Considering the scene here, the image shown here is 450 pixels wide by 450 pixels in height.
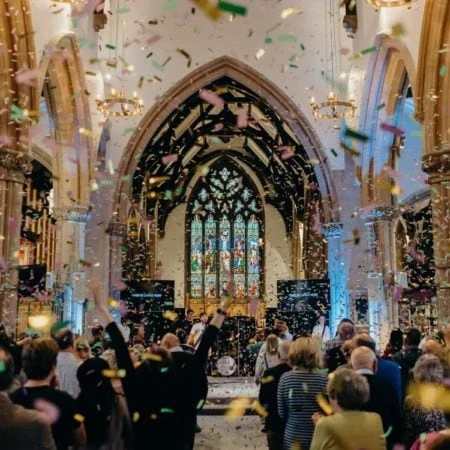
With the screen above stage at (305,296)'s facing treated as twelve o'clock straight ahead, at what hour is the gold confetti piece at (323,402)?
The gold confetti piece is roughly at 12 o'clock from the screen above stage.

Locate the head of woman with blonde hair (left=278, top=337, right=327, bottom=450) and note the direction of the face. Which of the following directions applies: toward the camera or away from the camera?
away from the camera

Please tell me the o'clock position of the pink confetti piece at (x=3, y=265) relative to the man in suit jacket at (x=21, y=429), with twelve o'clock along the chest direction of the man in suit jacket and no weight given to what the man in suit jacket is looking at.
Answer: The pink confetti piece is roughly at 12 o'clock from the man in suit jacket.

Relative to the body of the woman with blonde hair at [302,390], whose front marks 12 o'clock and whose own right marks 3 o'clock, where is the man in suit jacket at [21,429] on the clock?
The man in suit jacket is roughly at 7 o'clock from the woman with blonde hair.

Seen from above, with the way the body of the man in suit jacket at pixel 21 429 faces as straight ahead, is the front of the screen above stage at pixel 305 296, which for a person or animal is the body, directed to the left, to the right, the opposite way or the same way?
the opposite way

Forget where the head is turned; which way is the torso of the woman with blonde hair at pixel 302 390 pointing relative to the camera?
away from the camera

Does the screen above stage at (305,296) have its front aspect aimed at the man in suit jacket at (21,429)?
yes

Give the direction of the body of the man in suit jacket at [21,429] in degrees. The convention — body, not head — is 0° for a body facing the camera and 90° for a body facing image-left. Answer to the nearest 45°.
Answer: approximately 180°

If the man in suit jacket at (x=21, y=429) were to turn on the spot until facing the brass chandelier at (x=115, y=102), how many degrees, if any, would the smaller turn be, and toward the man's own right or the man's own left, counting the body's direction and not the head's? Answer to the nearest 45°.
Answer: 0° — they already face it

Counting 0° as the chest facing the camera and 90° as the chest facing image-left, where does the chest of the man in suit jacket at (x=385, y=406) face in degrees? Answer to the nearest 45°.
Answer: approximately 180°

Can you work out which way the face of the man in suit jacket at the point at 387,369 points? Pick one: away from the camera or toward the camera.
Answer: away from the camera
